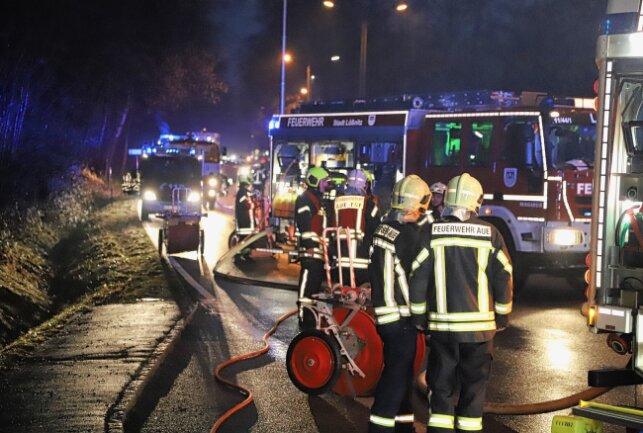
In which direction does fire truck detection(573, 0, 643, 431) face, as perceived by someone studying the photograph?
facing away from the viewer

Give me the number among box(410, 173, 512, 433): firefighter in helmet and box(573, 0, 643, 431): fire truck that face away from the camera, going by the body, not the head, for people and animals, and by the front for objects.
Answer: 2

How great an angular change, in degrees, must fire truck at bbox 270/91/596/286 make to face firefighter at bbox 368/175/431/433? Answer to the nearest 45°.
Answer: approximately 45° to its right

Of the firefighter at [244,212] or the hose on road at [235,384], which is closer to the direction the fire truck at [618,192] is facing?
the firefighter

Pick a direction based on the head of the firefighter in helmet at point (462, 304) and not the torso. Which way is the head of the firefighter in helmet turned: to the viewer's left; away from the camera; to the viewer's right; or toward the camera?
away from the camera

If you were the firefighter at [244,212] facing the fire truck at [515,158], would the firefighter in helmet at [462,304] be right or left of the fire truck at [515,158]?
right

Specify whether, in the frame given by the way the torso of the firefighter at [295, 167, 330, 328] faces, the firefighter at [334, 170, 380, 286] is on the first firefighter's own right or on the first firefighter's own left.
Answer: on the first firefighter's own right

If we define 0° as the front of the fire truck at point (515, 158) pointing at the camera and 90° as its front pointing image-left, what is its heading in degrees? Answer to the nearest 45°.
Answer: approximately 315°

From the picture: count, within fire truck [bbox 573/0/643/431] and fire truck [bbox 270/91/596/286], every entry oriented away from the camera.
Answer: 1

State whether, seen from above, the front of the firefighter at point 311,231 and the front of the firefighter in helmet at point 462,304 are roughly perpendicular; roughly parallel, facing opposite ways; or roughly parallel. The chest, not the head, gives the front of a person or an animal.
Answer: roughly perpendicular

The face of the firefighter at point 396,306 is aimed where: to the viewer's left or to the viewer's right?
to the viewer's right

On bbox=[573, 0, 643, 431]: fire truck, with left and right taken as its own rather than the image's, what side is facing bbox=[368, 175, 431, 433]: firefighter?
left

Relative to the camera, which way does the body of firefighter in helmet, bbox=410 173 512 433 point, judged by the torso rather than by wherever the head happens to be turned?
away from the camera
